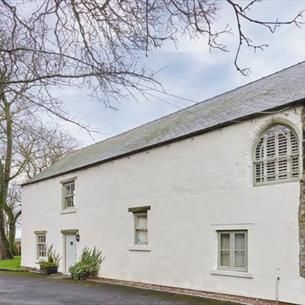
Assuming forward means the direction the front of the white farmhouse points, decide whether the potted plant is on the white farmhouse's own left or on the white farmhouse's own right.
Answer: on the white farmhouse's own right

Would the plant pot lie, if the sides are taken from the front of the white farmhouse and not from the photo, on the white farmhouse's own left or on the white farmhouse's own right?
on the white farmhouse's own right

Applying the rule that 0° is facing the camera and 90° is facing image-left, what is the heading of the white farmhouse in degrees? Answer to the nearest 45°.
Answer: approximately 45°
